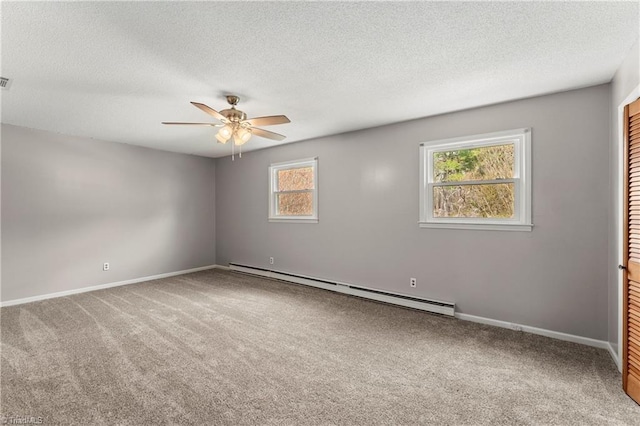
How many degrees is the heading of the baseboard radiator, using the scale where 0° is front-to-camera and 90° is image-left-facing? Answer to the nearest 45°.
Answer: approximately 45°

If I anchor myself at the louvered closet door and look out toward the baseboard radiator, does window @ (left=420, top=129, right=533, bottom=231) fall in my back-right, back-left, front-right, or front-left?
front-right

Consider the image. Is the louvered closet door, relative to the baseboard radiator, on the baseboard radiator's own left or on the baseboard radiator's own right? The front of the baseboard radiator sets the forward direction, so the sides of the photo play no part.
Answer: on the baseboard radiator's own left

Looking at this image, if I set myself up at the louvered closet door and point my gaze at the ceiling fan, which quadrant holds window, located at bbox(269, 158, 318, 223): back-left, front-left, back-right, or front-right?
front-right

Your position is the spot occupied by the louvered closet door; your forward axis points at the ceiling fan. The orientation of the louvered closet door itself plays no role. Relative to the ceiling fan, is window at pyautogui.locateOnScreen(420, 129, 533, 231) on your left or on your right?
right
